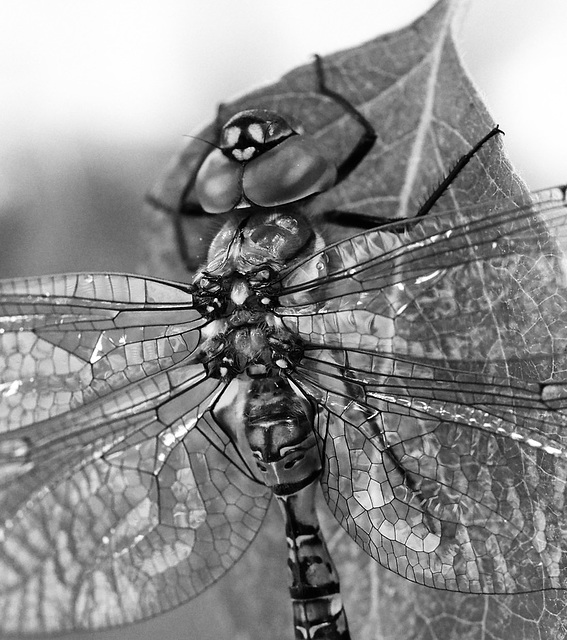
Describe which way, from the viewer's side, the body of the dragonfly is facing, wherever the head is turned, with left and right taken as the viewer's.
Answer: facing away from the viewer
